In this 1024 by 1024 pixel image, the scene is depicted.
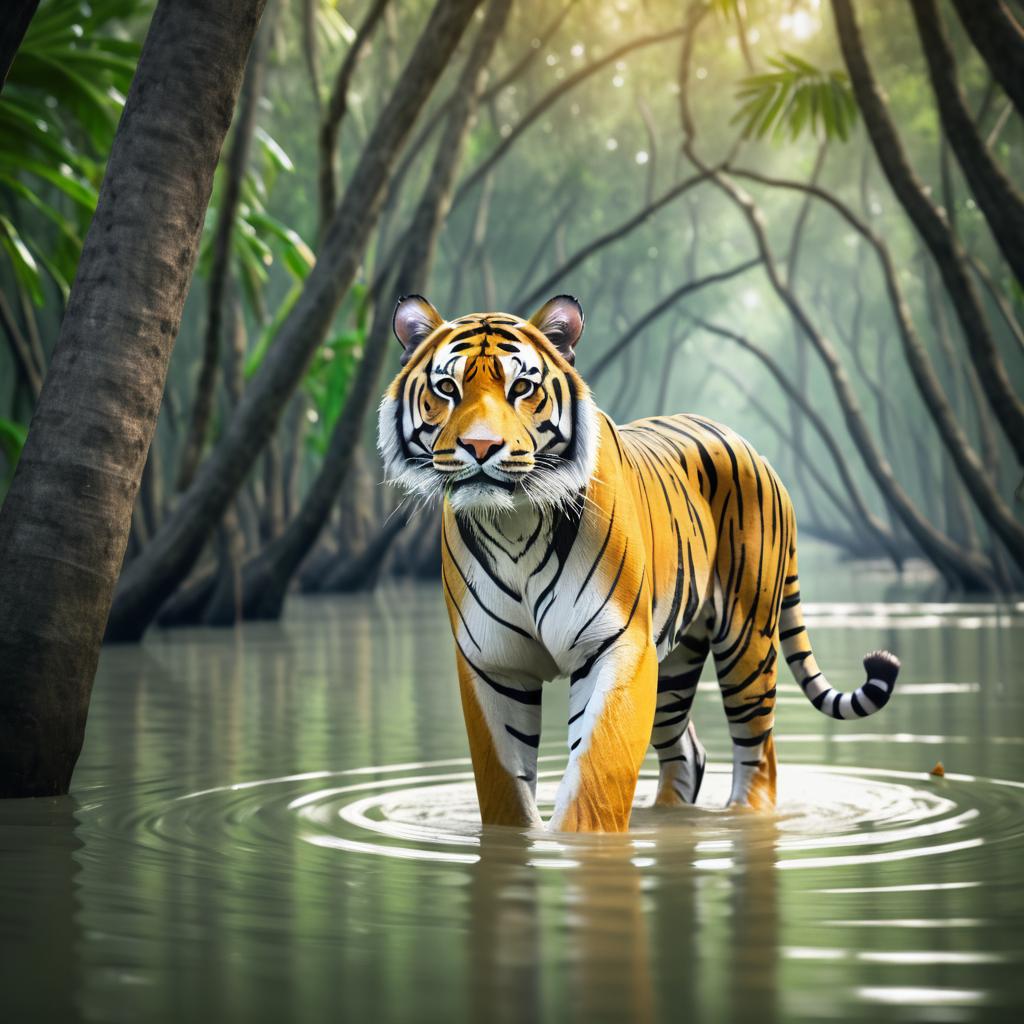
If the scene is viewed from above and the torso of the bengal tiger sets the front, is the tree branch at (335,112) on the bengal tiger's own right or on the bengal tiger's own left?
on the bengal tiger's own right

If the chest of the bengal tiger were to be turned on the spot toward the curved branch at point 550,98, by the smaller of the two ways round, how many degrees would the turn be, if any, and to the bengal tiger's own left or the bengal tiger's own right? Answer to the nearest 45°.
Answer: approximately 135° to the bengal tiger's own right

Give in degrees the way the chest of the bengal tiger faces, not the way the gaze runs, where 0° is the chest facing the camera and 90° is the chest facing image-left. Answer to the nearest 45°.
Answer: approximately 45°

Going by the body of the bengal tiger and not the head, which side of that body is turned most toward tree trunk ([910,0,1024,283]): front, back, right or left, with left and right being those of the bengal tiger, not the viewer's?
back

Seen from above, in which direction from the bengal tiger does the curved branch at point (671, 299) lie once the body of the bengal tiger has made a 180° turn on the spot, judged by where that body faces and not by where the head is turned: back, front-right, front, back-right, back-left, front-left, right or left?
front-left

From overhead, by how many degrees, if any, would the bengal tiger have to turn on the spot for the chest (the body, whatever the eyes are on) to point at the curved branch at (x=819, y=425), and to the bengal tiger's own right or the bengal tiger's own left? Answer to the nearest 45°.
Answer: approximately 135° to the bengal tiger's own right

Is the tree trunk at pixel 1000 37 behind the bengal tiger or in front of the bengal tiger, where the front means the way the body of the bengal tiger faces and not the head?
behind

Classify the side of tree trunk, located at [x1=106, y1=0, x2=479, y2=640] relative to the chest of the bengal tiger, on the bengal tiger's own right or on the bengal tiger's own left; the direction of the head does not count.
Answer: on the bengal tiger's own right

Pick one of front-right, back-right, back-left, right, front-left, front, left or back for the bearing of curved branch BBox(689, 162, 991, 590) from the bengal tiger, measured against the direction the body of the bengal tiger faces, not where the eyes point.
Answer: back-right
